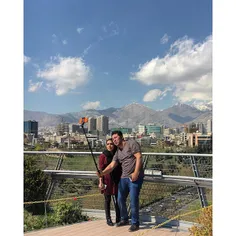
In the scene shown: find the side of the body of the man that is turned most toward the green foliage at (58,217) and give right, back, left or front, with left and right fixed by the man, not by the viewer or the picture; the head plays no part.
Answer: right

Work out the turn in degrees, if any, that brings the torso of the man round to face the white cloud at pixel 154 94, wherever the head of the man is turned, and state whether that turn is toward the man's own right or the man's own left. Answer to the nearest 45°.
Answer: approximately 135° to the man's own right

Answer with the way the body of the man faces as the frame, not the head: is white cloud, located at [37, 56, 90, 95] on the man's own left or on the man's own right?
on the man's own right

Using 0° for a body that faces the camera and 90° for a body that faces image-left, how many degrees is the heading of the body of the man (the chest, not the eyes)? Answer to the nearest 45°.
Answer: approximately 45°
